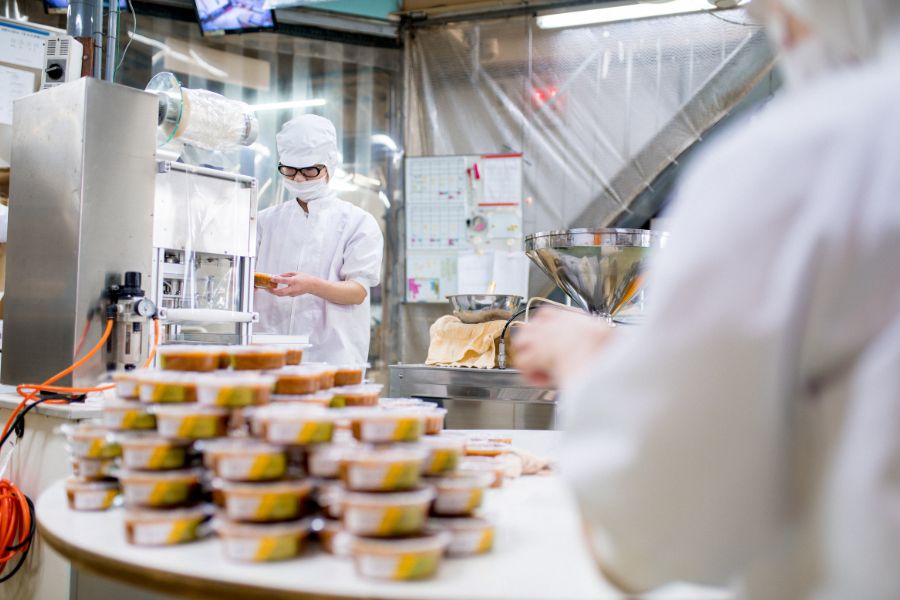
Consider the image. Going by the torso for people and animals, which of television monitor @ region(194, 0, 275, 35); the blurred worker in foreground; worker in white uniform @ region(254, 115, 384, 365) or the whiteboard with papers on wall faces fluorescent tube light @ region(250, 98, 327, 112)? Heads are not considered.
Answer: the blurred worker in foreground

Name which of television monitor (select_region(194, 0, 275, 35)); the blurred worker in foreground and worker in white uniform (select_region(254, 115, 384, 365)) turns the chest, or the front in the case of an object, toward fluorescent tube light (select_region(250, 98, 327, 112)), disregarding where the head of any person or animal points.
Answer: the blurred worker in foreground

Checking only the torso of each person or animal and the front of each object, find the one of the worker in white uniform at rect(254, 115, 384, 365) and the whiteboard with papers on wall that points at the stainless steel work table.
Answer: the whiteboard with papers on wall

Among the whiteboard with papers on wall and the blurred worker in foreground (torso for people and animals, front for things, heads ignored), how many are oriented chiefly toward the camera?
1

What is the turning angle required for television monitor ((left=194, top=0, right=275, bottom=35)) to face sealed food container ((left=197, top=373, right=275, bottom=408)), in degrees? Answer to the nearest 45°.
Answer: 0° — it already faces it

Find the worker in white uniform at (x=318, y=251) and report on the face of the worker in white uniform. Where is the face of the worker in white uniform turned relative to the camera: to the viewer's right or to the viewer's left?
to the viewer's left

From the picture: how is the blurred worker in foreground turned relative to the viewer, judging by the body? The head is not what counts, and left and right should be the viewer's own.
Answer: facing away from the viewer and to the left of the viewer

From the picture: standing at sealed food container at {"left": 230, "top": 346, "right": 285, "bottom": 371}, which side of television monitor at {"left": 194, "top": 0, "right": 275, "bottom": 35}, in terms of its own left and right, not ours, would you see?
front

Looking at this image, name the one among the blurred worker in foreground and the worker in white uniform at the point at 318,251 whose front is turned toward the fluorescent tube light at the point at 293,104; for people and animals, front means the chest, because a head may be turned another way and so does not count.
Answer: the blurred worker in foreground

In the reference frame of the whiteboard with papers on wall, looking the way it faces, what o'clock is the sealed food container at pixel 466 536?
The sealed food container is roughly at 12 o'clock from the whiteboard with papers on wall.

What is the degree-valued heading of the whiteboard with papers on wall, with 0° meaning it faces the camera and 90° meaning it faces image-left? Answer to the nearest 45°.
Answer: approximately 0°

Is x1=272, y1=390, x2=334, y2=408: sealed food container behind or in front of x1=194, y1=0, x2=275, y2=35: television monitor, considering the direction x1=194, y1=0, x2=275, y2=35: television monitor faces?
in front

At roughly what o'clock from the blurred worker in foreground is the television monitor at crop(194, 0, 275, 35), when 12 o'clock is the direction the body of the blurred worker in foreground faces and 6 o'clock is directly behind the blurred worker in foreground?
The television monitor is roughly at 12 o'clock from the blurred worker in foreground.

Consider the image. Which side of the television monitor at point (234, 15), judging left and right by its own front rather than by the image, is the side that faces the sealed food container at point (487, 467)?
front

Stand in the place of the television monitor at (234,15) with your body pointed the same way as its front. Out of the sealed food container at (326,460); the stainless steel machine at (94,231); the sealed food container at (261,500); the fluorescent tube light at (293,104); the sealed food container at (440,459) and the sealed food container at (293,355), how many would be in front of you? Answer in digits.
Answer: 5
